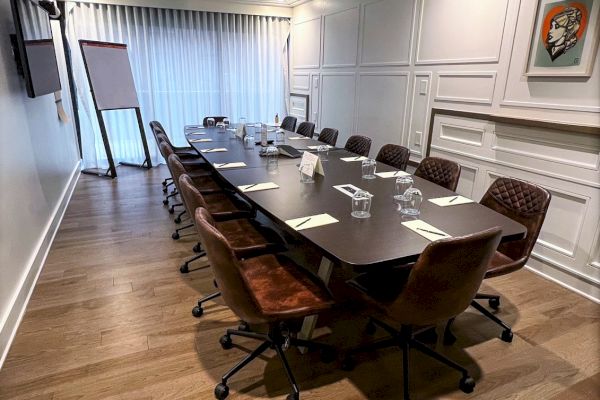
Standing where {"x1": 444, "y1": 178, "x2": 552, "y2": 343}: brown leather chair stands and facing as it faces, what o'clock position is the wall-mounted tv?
The wall-mounted tv is roughly at 1 o'clock from the brown leather chair.

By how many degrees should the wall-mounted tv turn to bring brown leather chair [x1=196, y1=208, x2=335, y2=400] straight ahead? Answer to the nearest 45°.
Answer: approximately 45° to its right

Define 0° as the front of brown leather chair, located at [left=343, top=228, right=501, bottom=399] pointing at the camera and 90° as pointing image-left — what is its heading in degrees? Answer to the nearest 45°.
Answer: approximately 135°

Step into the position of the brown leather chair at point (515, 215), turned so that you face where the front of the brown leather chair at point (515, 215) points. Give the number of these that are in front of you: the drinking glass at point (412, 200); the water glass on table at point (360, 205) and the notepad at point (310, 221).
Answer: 3

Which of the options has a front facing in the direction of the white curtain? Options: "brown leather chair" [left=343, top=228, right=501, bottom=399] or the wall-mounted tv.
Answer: the brown leather chair

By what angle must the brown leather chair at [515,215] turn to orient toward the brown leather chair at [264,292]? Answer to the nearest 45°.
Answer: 0° — it already faces it

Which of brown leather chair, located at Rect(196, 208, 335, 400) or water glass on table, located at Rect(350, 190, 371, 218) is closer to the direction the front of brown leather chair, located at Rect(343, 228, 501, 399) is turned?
the water glass on table

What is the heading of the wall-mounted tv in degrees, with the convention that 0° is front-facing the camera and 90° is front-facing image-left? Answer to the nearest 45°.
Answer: approximately 315°

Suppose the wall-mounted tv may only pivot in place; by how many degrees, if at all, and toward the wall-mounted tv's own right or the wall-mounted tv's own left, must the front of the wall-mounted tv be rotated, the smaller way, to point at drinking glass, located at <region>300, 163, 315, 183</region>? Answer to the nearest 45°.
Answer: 0° — it already faces it

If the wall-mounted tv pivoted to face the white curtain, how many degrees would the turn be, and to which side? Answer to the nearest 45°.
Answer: approximately 90° to its left

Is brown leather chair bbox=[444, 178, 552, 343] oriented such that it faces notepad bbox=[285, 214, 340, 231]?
yes

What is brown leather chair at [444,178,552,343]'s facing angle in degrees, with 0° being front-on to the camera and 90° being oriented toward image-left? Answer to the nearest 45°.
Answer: approximately 45°
